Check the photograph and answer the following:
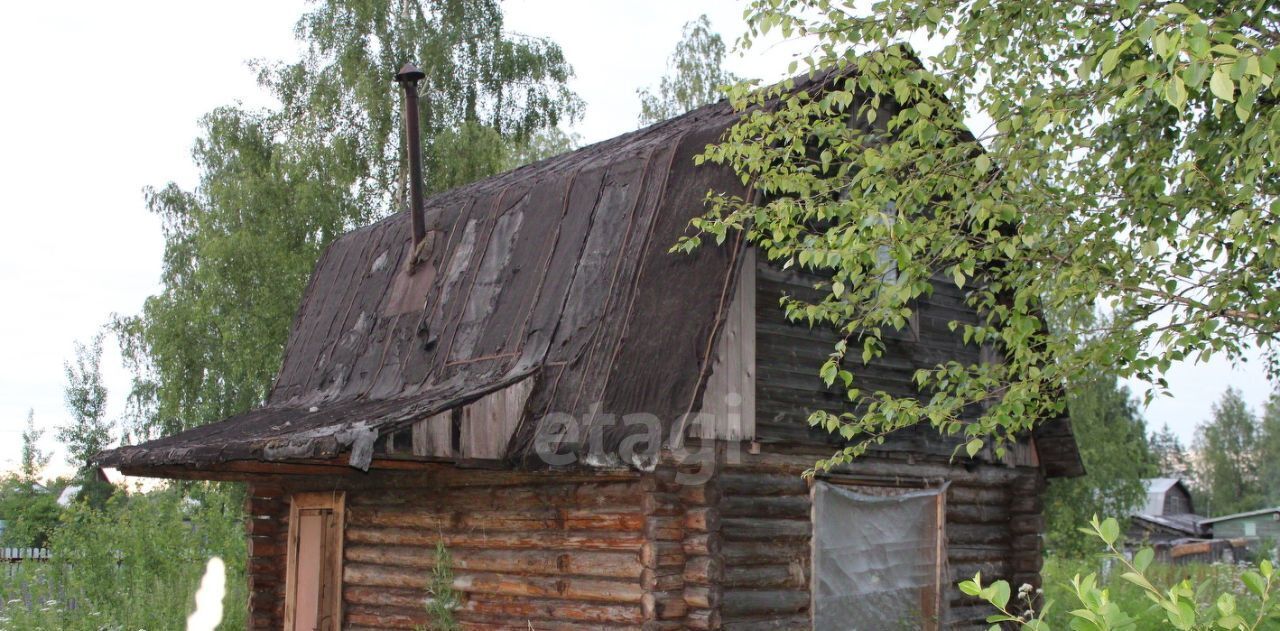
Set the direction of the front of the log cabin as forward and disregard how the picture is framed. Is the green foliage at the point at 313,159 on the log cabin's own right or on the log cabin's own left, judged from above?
on the log cabin's own right

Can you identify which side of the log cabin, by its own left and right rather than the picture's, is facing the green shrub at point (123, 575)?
right

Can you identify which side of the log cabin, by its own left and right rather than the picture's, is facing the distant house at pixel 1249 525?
back

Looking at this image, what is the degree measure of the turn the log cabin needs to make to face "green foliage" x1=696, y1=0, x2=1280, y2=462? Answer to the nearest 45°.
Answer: approximately 90° to its left

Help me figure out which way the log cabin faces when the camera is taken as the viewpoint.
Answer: facing the viewer and to the left of the viewer
